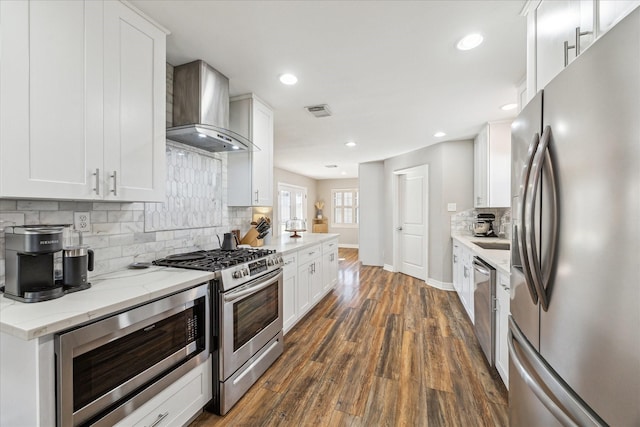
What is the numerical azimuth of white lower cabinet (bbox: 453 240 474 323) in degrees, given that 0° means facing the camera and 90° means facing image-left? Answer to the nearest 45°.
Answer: approximately 90°

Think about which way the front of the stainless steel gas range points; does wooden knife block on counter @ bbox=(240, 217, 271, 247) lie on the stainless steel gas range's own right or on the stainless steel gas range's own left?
on the stainless steel gas range's own left

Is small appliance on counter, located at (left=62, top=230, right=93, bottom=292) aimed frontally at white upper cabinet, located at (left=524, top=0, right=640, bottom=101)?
yes

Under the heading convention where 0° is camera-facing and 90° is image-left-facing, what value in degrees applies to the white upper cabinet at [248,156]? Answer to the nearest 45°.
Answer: approximately 315°

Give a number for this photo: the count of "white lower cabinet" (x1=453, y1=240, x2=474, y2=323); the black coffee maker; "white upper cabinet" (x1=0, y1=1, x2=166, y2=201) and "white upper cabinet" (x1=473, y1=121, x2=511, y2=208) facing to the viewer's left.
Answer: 2

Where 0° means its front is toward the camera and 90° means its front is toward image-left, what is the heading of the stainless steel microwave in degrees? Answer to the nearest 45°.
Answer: approximately 315°

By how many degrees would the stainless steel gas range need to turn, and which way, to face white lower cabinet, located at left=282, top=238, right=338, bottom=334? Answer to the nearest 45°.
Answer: approximately 90° to its left

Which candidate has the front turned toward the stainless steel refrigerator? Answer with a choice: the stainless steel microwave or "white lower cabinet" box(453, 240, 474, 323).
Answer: the stainless steel microwave

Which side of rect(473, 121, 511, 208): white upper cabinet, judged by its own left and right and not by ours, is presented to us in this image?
left

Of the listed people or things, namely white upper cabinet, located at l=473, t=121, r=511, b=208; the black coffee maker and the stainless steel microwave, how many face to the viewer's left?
1

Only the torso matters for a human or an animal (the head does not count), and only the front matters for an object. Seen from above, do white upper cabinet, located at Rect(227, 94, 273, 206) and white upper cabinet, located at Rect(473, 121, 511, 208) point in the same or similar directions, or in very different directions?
very different directions
